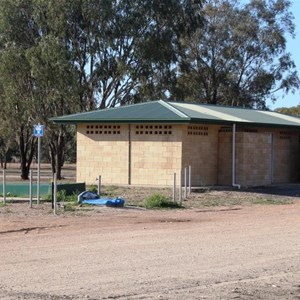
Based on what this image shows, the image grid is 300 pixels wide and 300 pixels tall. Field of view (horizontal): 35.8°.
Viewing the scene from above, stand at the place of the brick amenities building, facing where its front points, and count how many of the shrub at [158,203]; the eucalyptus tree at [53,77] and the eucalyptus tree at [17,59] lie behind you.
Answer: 2

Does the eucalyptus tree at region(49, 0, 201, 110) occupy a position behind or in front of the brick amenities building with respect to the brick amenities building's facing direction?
behind

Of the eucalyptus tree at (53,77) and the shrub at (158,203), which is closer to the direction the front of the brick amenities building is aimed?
the shrub

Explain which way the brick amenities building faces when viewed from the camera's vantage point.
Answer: facing the viewer and to the right of the viewer

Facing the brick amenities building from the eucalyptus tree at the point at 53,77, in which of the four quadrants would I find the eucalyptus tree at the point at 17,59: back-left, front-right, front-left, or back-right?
back-right

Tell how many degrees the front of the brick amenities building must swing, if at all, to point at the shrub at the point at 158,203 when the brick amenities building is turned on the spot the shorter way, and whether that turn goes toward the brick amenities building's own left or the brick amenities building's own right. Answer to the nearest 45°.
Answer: approximately 45° to the brick amenities building's own right

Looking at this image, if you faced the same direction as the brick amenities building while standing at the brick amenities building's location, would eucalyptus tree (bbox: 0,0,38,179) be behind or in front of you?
behind

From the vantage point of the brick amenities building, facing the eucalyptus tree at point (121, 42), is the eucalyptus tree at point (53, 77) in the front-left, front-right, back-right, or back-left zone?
front-left

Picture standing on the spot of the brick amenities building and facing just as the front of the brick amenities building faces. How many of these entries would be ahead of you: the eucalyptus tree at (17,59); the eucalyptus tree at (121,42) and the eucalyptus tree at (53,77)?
0

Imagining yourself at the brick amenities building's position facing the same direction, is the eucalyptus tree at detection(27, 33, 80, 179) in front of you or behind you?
behind

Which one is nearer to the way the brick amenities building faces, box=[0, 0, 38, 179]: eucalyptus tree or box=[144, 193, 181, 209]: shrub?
the shrub
